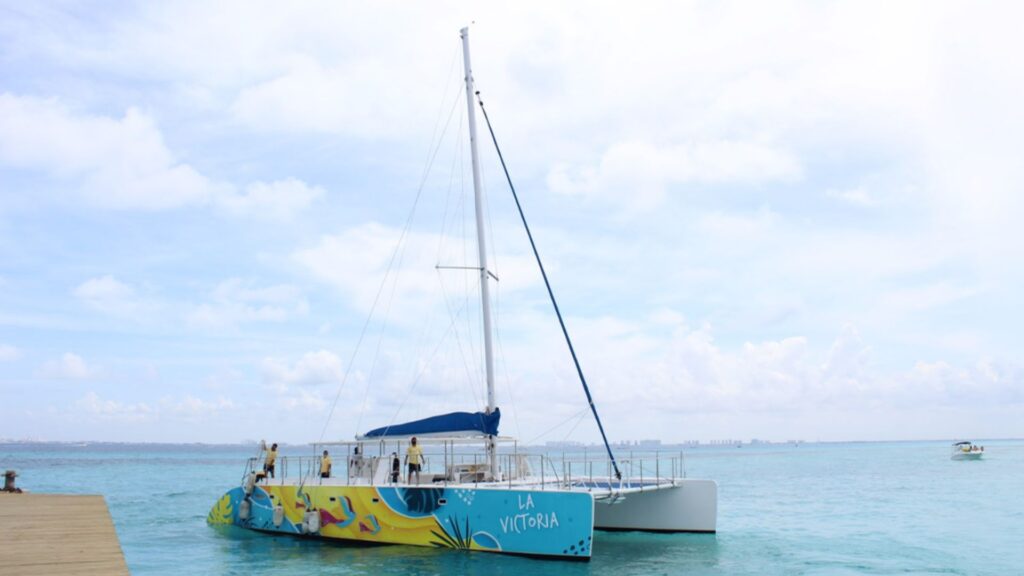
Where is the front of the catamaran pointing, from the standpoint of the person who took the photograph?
facing the viewer and to the right of the viewer
